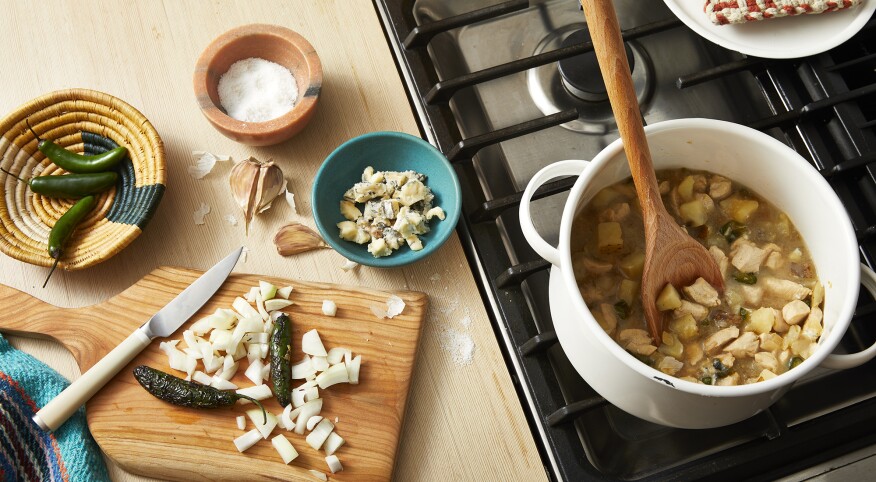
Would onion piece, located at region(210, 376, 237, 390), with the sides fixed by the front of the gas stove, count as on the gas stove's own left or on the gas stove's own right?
on the gas stove's own right

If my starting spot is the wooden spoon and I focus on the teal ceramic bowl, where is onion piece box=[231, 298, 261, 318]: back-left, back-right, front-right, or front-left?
front-left

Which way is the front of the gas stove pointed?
toward the camera

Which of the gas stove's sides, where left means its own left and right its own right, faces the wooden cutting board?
right

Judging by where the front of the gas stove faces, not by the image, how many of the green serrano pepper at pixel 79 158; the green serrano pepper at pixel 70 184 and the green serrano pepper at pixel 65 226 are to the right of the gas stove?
3
